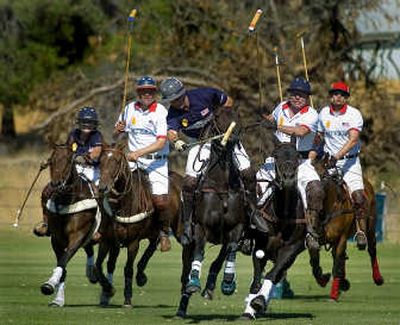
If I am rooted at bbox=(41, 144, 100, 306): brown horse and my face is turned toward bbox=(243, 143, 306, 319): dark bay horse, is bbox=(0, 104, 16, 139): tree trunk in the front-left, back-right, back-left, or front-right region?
back-left

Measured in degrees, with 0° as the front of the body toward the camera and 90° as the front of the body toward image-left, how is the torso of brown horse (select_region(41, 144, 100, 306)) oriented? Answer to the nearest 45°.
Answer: approximately 0°

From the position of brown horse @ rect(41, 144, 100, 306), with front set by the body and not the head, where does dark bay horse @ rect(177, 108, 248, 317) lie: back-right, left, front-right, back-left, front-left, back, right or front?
front-left

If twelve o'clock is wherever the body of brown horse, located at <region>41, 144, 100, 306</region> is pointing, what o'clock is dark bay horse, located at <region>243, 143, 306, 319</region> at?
The dark bay horse is roughly at 10 o'clock from the brown horse.

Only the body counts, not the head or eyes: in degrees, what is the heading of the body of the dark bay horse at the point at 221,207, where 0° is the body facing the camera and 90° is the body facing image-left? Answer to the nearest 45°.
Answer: approximately 0°

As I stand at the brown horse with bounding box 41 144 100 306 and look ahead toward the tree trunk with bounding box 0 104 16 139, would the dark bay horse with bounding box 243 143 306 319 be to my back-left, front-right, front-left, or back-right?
back-right

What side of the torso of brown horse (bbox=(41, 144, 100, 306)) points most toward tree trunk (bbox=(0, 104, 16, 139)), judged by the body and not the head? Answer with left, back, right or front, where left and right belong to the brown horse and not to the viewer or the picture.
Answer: back
